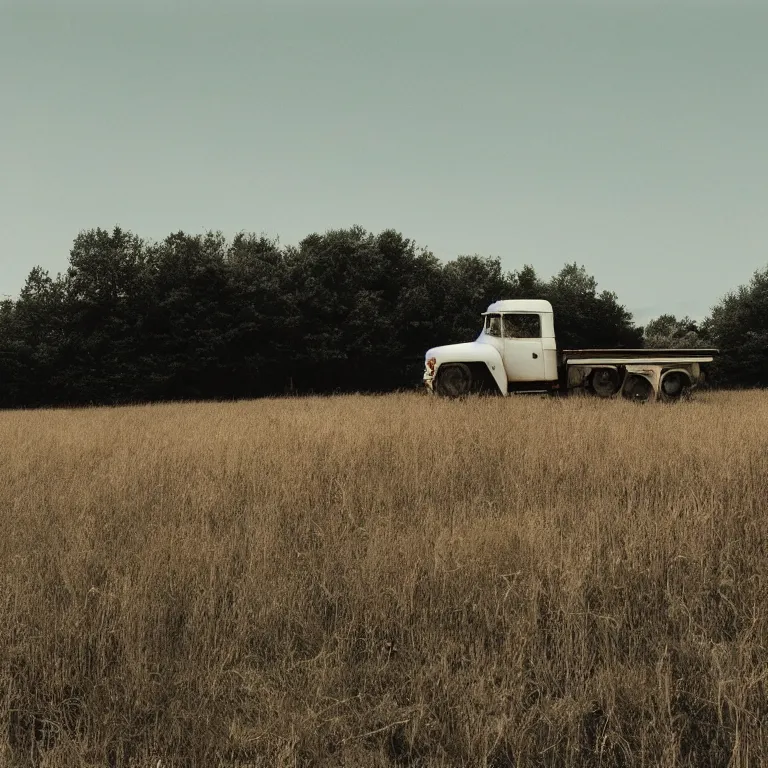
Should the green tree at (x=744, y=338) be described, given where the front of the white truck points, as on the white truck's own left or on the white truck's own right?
on the white truck's own right

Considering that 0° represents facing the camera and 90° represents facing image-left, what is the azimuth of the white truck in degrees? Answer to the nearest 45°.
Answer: approximately 90°
